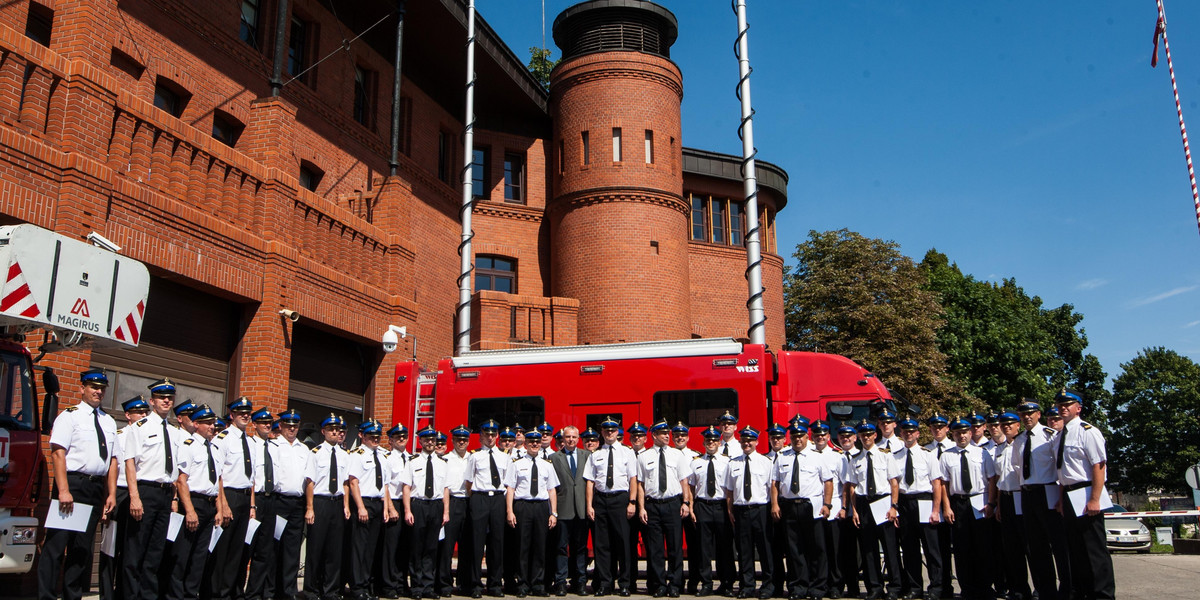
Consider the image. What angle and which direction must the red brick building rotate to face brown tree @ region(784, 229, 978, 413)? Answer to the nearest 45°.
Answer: approximately 90° to its left

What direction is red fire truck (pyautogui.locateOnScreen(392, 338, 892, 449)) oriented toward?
to the viewer's right

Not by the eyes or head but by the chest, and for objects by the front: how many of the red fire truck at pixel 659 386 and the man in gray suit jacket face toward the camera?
1

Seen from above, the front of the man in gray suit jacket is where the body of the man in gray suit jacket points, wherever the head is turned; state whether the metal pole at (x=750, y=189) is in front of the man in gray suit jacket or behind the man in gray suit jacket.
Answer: behind

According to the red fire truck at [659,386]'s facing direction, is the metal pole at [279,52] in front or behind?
behind

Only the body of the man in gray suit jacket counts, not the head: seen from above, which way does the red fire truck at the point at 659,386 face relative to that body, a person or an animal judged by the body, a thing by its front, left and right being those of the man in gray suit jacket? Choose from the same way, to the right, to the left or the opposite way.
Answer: to the left

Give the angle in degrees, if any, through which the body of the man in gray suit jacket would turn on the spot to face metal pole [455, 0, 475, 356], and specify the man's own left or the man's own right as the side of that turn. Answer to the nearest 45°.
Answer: approximately 180°

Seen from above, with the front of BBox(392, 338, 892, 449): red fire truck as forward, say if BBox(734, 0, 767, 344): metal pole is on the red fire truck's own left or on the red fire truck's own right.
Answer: on the red fire truck's own left
